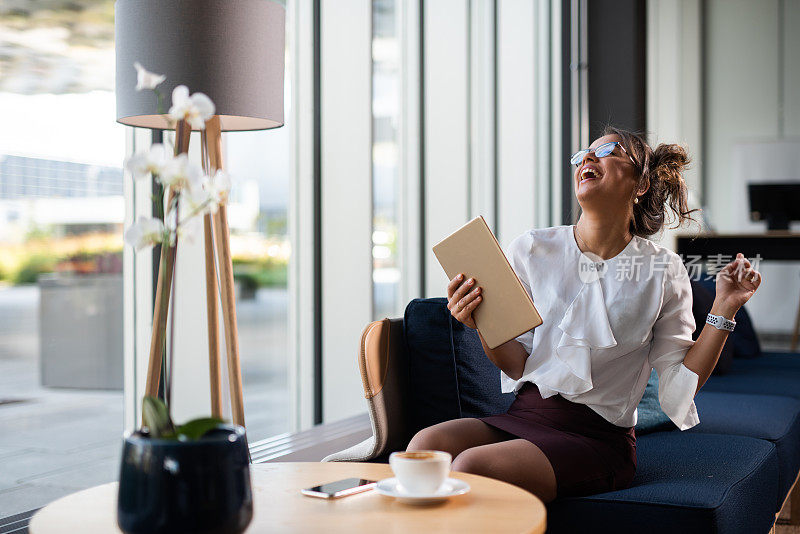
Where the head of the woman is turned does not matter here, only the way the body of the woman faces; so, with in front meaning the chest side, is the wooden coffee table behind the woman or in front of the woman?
in front

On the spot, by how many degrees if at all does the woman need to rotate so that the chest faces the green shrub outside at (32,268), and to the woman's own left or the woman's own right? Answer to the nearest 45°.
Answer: approximately 45° to the woman's own right

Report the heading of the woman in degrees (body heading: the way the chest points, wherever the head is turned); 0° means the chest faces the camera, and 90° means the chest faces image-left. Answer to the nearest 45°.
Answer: approximately 45°

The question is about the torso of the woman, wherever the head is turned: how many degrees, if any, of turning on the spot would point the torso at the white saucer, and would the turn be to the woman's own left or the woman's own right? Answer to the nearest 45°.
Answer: approximately 45° to the woman's own left

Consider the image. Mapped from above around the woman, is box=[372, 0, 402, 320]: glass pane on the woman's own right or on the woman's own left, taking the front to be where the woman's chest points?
on the woman's own right

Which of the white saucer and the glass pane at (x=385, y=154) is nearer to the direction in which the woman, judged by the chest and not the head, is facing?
the white saucer

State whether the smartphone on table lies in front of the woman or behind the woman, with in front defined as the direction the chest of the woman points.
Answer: in front

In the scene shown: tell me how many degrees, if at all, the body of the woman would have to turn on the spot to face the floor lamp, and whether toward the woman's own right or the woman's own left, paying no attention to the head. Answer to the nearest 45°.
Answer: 0° — they already face it

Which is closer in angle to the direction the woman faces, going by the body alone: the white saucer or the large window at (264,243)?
the white saucer

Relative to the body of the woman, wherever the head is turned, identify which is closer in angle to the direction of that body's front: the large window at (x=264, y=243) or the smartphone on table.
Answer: the smartphone on table

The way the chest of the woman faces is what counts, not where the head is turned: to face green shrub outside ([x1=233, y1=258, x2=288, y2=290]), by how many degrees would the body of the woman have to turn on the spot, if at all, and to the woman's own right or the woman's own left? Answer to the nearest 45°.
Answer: approximately 90° to the woman's own right
